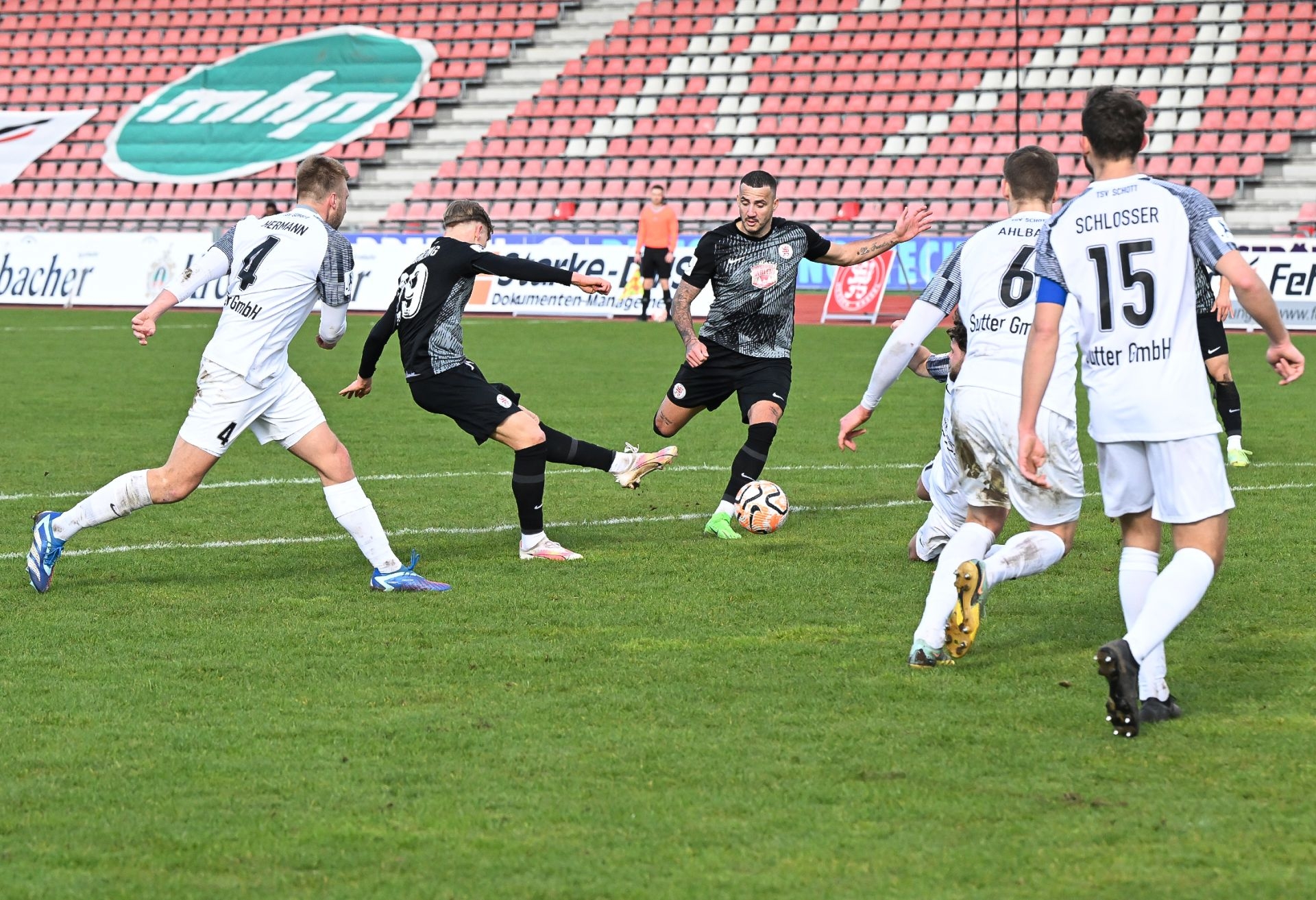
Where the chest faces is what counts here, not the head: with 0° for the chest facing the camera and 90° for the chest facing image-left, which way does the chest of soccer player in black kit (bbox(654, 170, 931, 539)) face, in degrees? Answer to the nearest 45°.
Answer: approximately 0°

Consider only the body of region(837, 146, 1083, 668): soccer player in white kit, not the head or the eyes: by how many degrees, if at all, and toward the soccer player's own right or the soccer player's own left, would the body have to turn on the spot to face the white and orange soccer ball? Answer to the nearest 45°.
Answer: approximately 45° to the soccer player's own left

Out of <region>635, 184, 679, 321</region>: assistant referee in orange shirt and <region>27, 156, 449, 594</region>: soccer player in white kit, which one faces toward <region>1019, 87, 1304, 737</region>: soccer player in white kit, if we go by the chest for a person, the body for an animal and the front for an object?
the assistant referee in orange shirt

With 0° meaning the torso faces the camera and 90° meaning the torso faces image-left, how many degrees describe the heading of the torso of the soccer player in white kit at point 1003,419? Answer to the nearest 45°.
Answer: approximately 180°

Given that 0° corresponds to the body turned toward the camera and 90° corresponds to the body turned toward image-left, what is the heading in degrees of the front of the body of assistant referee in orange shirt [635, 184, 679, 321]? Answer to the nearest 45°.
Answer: approximately 0°

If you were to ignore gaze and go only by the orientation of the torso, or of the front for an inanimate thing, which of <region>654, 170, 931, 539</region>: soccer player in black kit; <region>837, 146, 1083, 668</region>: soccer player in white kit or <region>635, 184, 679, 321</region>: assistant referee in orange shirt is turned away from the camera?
the soccer player in white kit

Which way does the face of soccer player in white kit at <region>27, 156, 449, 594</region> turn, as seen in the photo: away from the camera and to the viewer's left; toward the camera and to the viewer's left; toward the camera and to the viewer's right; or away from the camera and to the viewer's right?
away from the camera and to the viewer's right

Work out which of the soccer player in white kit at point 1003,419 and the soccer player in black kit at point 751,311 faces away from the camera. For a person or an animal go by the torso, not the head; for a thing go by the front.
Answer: the soccer player in white kit

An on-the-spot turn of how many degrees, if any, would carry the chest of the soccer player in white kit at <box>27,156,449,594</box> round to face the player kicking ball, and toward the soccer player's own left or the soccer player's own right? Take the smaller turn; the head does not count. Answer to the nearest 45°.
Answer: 0° — they already face them
